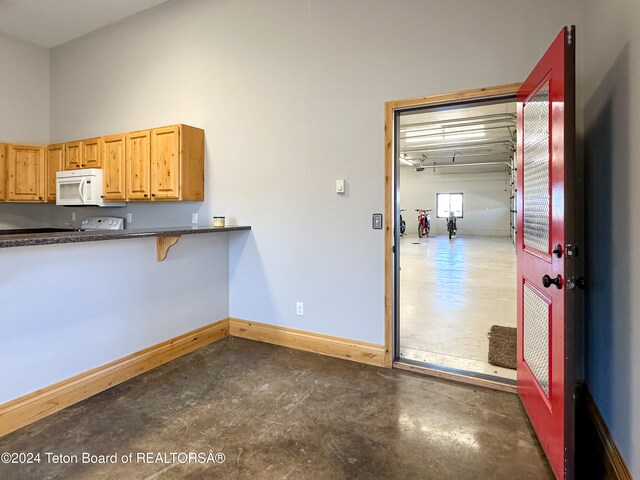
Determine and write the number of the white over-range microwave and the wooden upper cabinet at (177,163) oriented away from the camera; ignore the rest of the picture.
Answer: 0

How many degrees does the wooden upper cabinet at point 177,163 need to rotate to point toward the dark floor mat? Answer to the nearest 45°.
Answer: approximately 90° to its left

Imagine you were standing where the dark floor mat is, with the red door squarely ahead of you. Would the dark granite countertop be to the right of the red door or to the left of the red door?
right

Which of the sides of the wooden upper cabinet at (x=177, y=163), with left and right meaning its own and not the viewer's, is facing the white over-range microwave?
right

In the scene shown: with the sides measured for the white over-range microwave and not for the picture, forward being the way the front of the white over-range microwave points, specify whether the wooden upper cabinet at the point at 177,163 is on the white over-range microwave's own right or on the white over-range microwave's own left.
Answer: on the white over-range microwave's own left
